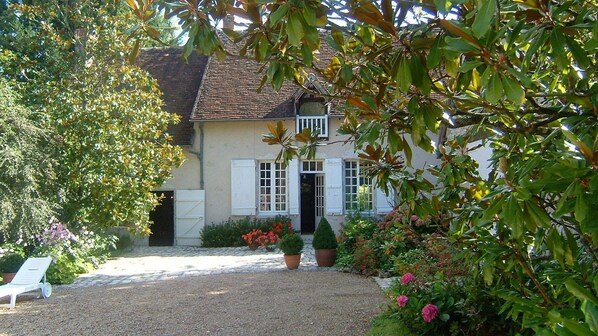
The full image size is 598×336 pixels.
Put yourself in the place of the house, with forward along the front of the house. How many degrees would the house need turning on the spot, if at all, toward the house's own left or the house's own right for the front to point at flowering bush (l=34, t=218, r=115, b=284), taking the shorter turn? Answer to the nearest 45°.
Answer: approximately 45° to the house's own right

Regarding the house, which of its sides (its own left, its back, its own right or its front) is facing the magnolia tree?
front

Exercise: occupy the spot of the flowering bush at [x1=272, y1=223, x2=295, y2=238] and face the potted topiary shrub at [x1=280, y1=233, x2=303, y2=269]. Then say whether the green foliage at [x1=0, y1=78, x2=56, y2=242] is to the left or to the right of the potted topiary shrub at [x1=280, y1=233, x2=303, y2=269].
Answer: right

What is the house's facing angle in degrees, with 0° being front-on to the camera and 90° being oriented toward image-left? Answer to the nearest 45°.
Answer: approximately 0°

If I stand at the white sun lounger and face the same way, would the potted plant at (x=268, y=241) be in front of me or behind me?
behind

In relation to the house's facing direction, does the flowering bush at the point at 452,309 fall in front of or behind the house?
in front

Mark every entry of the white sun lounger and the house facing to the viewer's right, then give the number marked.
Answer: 0
